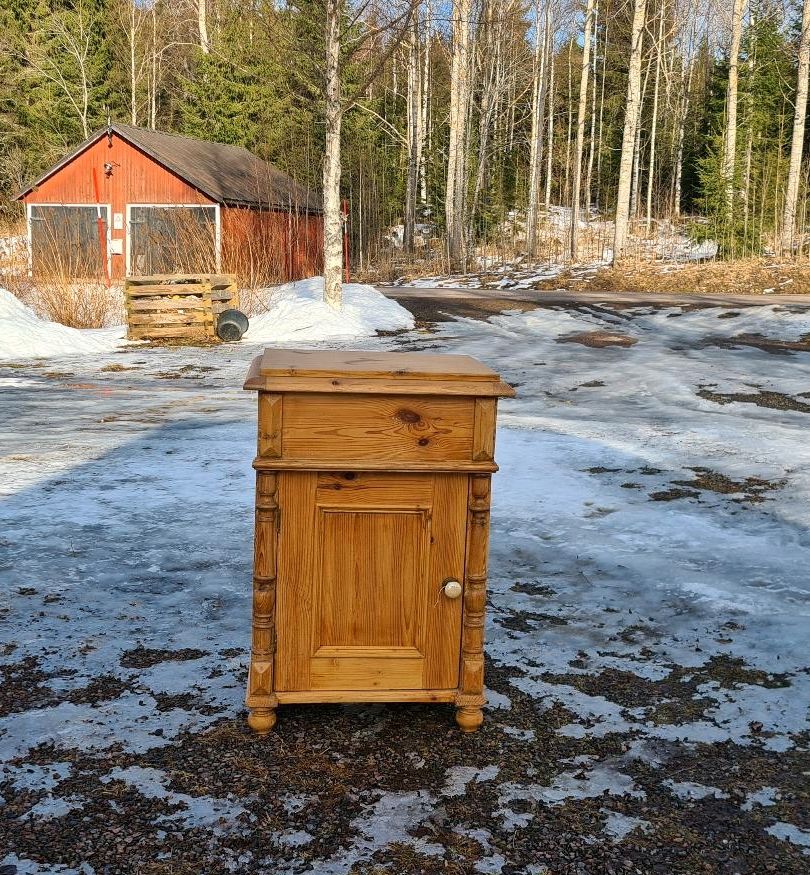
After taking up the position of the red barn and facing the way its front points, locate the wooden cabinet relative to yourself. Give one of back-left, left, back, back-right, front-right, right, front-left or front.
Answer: front-left

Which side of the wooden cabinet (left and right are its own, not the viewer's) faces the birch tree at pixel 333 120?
back

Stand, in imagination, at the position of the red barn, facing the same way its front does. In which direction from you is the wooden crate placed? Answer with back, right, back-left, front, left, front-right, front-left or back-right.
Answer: front-left

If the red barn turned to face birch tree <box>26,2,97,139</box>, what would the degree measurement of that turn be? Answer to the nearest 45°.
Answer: approximately 135° to its right

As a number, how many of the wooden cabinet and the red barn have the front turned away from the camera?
0

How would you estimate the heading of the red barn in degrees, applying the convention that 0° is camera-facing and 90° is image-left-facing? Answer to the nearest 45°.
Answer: approximately 45°

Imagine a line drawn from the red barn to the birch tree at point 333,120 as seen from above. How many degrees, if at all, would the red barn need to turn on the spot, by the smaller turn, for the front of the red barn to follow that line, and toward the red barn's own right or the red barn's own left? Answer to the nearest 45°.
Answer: approximately 45° to the red barn's own left

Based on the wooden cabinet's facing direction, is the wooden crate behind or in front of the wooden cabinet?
behind

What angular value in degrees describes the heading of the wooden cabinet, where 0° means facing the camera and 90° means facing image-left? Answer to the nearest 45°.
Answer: approximately 0°

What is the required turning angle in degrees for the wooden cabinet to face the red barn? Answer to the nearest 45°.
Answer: approximately 180°

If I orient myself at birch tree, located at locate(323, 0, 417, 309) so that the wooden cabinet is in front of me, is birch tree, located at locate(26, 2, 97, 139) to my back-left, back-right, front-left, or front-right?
back-right
